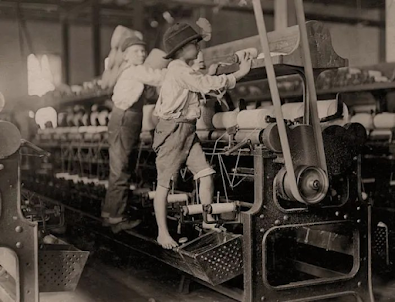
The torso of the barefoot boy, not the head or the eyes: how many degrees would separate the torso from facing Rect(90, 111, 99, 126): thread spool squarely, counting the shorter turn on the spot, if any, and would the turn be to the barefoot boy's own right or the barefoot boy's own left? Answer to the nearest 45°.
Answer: approximately 135° to the barefoot boy's own left

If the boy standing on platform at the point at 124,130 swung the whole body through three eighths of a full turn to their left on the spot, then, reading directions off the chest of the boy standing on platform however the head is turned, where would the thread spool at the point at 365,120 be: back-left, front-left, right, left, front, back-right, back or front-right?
back-right

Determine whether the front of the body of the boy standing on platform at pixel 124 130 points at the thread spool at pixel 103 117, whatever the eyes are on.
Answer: no

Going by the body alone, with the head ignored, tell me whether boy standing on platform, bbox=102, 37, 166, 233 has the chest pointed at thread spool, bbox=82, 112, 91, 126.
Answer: no

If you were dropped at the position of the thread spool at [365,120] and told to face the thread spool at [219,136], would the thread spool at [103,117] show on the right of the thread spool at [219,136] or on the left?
right

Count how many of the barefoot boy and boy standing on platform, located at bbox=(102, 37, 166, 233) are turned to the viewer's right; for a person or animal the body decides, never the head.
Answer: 2

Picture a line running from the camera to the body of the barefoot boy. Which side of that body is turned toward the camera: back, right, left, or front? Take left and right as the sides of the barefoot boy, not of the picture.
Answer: right

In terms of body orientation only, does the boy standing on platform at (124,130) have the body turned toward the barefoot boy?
no

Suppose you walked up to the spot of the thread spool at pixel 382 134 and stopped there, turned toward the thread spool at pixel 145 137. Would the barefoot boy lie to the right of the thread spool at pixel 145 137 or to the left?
left

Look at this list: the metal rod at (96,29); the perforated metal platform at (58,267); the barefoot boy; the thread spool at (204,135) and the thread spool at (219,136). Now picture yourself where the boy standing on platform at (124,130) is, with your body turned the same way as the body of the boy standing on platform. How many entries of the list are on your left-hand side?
1

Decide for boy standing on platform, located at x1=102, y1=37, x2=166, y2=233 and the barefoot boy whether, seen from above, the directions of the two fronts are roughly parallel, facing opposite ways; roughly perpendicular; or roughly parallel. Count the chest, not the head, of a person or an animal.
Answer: roughly parallel

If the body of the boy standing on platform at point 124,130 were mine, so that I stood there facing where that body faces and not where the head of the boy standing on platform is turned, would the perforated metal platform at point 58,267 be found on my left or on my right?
on my right

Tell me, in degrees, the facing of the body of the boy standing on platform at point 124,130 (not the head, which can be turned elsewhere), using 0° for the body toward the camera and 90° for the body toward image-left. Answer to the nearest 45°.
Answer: approximately 270°
